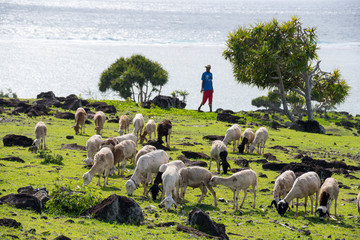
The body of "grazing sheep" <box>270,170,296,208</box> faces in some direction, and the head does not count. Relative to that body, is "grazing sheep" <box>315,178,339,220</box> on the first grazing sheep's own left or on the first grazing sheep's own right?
on the first grazing sheep's own left

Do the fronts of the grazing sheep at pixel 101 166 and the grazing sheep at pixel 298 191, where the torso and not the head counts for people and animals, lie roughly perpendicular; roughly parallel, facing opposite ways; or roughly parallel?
roughly parallel

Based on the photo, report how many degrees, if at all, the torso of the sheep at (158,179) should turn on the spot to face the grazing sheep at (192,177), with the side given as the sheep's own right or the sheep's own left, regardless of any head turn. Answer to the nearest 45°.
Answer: approximately 135° to the sheep's own left

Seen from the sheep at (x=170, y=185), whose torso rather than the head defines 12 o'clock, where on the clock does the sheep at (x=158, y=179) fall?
the sheep at (x=158, y=179) is roughly at 5 o'clock from the sheep at (x=170, y=185).

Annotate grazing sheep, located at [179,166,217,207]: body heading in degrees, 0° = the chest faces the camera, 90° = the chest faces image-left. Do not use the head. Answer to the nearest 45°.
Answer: approximately 90°

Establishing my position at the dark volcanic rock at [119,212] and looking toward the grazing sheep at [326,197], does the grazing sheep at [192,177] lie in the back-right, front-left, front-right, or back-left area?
front-left

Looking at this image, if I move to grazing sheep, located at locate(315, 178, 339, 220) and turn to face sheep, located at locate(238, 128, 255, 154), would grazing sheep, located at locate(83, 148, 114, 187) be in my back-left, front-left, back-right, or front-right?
front-left

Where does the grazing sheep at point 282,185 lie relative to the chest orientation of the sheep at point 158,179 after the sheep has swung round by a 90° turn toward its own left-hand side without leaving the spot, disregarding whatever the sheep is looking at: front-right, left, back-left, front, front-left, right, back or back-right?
front-left

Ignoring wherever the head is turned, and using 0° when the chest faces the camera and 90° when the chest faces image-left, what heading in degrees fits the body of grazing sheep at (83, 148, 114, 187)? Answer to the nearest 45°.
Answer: approximately 45°

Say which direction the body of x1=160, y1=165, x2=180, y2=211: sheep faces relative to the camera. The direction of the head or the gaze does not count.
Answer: toward the camera
